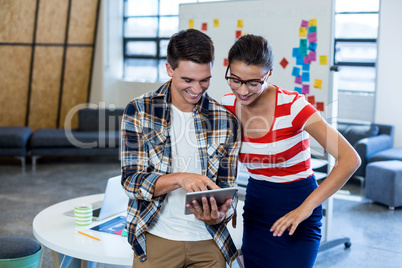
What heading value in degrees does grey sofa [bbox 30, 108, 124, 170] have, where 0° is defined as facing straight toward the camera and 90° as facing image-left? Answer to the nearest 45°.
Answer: approximately 0°

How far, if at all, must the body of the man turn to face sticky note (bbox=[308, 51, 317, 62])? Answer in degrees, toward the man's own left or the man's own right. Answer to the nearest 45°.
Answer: approximately 135° to the man's own left

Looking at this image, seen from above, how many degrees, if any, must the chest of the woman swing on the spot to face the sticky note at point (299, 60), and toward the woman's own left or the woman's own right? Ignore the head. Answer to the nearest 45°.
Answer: approximately 135° to the woman's own right

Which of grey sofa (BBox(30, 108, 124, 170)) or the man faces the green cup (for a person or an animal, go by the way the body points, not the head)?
the grey sofa

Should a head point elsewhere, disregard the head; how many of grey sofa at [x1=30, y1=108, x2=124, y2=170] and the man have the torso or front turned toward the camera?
2

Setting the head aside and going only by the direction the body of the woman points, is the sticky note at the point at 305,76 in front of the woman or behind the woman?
behind

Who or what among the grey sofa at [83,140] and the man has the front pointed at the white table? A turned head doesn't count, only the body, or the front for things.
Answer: the grey sofa

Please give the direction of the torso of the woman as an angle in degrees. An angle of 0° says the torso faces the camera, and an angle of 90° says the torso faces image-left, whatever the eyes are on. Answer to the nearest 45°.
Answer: approximately 45°
